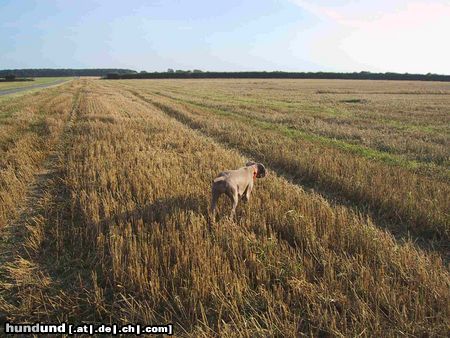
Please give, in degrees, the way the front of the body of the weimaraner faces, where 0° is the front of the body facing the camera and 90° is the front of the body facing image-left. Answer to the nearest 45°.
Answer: approximately 225°
